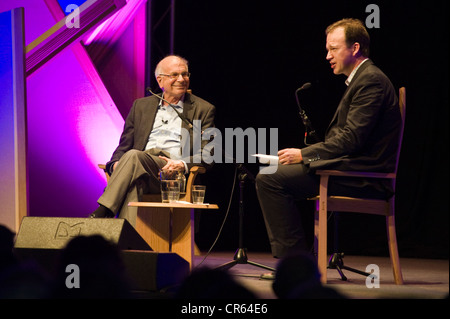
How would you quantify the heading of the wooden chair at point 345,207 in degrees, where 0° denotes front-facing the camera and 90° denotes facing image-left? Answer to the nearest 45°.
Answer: approximately 90°

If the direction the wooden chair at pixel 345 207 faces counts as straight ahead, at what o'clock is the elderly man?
The elderly man is roughly at 1 o'clock from the wooden chair.

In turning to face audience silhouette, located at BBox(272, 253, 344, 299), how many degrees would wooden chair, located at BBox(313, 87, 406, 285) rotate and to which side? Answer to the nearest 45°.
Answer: approximately 90° to its left

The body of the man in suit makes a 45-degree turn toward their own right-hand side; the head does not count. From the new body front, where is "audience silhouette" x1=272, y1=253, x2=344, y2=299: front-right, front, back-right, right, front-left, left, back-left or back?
back-left

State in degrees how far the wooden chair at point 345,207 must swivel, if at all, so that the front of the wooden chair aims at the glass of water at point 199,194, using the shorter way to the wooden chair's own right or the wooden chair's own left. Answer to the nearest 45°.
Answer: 0° — it already faces it

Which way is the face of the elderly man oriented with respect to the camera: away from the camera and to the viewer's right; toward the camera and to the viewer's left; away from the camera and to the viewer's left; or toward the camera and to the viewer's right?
toward the camera and to the viewer's right

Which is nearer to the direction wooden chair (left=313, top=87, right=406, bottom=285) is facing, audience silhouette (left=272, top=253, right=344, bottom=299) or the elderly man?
the elderly man

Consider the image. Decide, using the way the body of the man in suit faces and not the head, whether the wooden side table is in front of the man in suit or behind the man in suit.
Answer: in front

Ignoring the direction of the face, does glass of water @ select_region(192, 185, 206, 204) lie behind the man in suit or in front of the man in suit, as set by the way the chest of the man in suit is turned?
in front

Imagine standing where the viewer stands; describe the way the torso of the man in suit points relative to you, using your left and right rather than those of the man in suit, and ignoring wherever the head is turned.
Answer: facing to the left of the viewer
